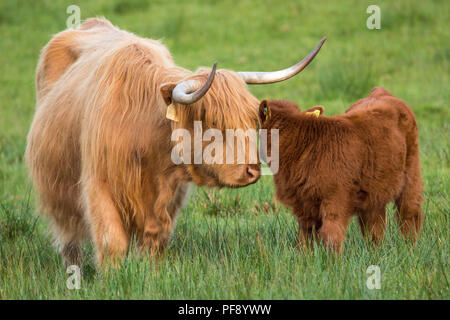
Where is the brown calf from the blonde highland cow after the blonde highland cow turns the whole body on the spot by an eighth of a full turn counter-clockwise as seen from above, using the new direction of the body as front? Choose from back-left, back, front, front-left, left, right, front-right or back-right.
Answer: front

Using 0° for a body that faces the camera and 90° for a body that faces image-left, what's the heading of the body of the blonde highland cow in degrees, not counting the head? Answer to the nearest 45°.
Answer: approximately 315°
